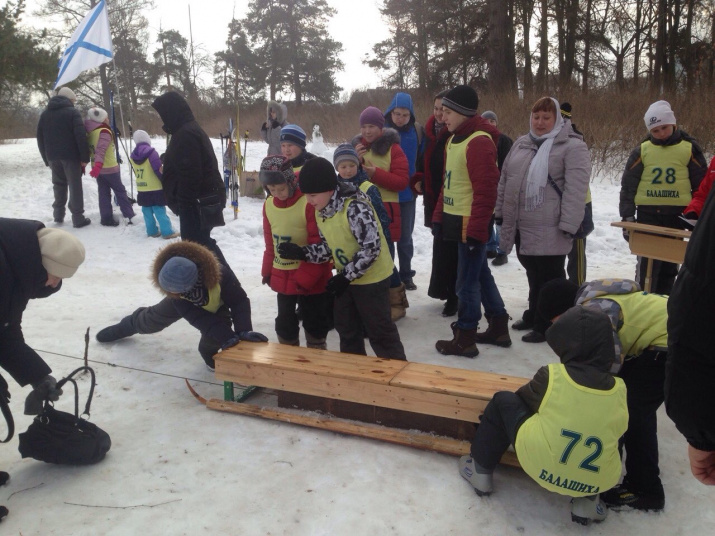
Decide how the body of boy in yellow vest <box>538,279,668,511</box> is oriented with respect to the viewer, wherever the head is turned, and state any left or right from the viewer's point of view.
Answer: facing to the left of the viewer

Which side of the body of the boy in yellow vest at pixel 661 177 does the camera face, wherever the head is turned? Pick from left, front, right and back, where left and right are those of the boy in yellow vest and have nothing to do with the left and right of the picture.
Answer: front

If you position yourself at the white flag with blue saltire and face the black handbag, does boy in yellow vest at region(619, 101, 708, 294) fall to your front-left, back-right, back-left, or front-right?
front-left

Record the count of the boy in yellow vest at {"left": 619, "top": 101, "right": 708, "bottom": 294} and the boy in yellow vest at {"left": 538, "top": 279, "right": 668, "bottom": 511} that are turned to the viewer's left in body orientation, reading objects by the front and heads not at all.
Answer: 1

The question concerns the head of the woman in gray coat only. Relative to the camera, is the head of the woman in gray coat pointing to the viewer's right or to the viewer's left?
to the viewer's left

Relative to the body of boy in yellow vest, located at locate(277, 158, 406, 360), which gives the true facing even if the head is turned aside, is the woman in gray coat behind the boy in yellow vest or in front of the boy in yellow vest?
behind

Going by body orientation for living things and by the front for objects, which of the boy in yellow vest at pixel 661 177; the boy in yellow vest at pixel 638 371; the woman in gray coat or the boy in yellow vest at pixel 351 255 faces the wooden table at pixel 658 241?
the boy in yellow vest at pixel 661 177

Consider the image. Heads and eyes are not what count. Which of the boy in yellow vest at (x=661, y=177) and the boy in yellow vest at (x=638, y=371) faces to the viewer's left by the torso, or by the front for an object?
the boy in yellow vest at (x=638, y=371)

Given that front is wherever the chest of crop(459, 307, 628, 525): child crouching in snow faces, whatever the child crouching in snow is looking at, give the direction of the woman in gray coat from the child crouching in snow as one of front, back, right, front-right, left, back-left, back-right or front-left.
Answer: front-right

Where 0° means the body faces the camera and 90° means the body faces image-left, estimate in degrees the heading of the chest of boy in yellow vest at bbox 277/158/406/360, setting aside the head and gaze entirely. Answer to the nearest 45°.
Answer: approximately 45°

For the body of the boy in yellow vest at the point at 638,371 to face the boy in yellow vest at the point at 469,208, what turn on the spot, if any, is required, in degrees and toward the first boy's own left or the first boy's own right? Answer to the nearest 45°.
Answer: approximately 45° to the first boy's own right

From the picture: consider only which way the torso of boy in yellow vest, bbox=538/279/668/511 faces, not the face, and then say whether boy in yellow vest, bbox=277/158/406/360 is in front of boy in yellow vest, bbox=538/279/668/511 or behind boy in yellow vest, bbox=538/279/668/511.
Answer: in front

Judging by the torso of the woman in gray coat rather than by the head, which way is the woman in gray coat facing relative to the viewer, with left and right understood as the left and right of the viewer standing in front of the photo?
facing the viewer and to the left of the viewer

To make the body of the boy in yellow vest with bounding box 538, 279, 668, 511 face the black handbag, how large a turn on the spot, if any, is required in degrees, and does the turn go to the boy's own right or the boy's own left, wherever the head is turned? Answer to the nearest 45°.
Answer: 0° — they already face it

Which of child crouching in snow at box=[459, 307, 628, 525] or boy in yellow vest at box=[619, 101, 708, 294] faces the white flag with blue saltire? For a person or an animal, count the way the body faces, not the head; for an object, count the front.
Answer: the child crouching in snow
